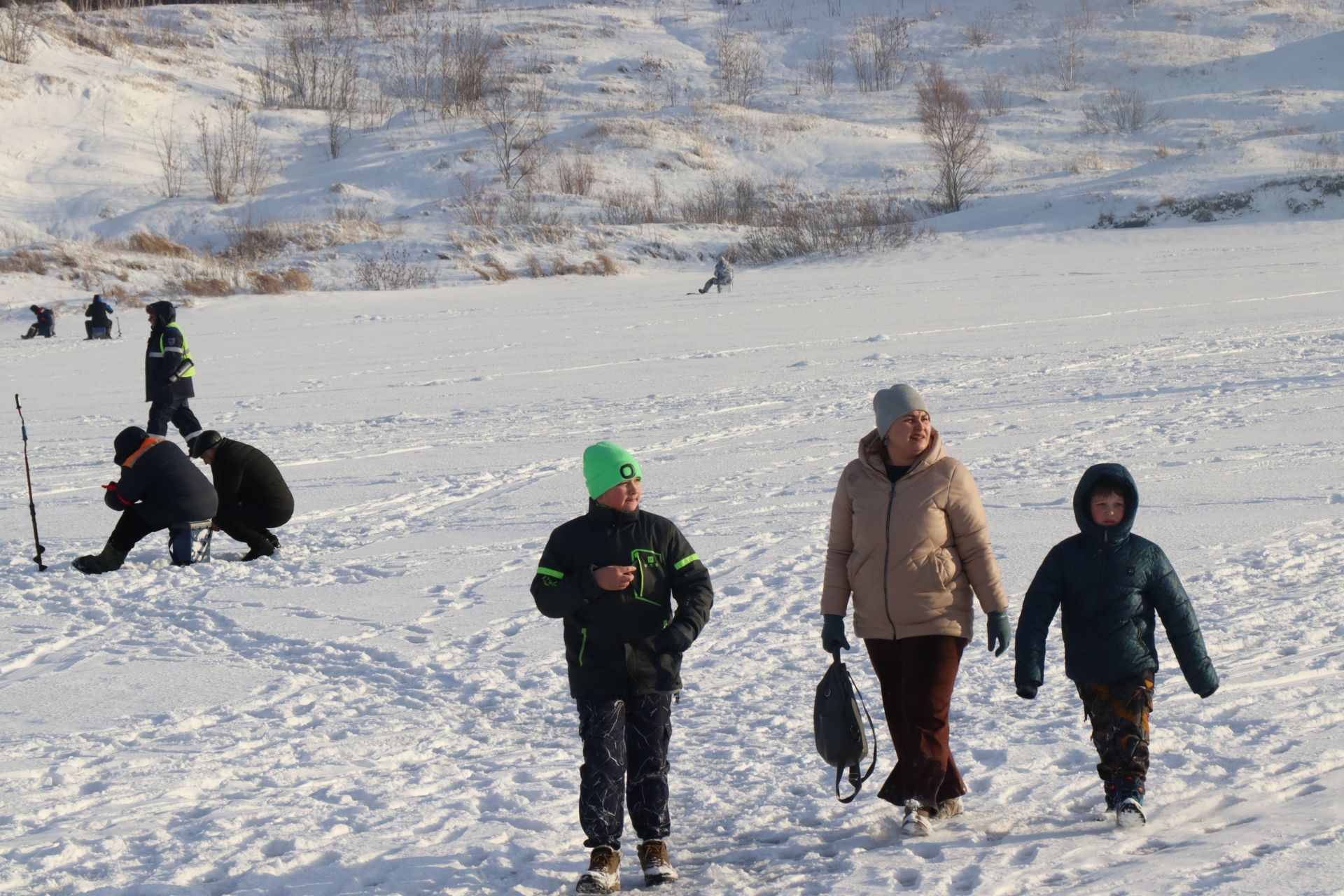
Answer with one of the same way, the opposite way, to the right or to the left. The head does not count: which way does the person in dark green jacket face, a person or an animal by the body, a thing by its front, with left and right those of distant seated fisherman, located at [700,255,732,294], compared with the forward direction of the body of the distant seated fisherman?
to the left

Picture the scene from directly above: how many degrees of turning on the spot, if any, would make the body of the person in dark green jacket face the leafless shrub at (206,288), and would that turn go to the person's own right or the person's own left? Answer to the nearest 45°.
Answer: approximately 135° to the person's own right

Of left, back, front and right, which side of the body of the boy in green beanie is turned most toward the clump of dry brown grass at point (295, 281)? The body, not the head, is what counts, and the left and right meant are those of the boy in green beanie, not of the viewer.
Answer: back

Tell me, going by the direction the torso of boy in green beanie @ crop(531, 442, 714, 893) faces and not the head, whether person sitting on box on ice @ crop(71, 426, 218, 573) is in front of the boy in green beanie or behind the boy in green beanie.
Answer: behind

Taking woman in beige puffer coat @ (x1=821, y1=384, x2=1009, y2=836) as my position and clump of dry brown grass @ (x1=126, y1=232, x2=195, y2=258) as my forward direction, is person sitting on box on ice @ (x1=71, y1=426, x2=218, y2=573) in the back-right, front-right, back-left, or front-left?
front-left

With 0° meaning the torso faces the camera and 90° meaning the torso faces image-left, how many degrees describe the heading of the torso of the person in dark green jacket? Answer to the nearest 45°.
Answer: approximately 0°

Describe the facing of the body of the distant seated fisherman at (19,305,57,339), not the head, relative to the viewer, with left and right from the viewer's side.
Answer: facing to the left of the viewer

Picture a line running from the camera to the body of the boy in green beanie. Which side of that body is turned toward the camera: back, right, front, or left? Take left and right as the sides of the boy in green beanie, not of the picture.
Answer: front

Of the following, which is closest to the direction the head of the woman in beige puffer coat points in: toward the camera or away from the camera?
toward the camera

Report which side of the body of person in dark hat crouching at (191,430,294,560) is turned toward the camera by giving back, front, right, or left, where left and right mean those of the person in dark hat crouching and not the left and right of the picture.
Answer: left

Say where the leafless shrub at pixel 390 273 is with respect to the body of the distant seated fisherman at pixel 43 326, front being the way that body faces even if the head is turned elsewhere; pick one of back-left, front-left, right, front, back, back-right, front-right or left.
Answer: back-right

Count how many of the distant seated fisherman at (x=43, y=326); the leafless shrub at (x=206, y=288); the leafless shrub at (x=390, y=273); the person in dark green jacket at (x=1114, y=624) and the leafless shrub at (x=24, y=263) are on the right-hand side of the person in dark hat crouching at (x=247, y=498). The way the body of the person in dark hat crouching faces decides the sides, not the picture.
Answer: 4

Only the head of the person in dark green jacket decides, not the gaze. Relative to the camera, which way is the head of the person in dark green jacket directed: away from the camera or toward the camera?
toward the camera

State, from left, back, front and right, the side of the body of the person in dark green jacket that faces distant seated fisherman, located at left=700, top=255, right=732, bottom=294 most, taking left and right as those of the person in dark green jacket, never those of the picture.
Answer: back

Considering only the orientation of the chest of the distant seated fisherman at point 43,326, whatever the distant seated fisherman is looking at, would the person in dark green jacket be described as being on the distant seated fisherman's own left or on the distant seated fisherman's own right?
on the distant seated fisherman's own left
